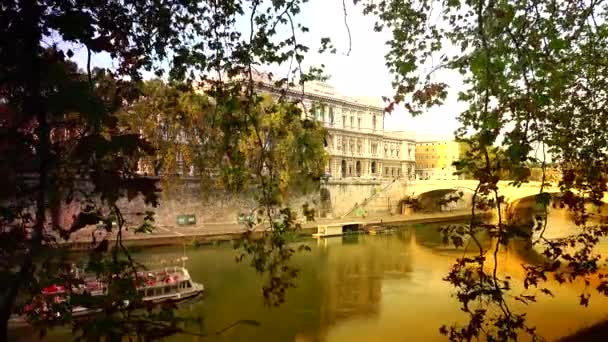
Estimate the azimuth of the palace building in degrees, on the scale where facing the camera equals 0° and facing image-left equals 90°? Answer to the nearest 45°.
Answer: approximately 315°
